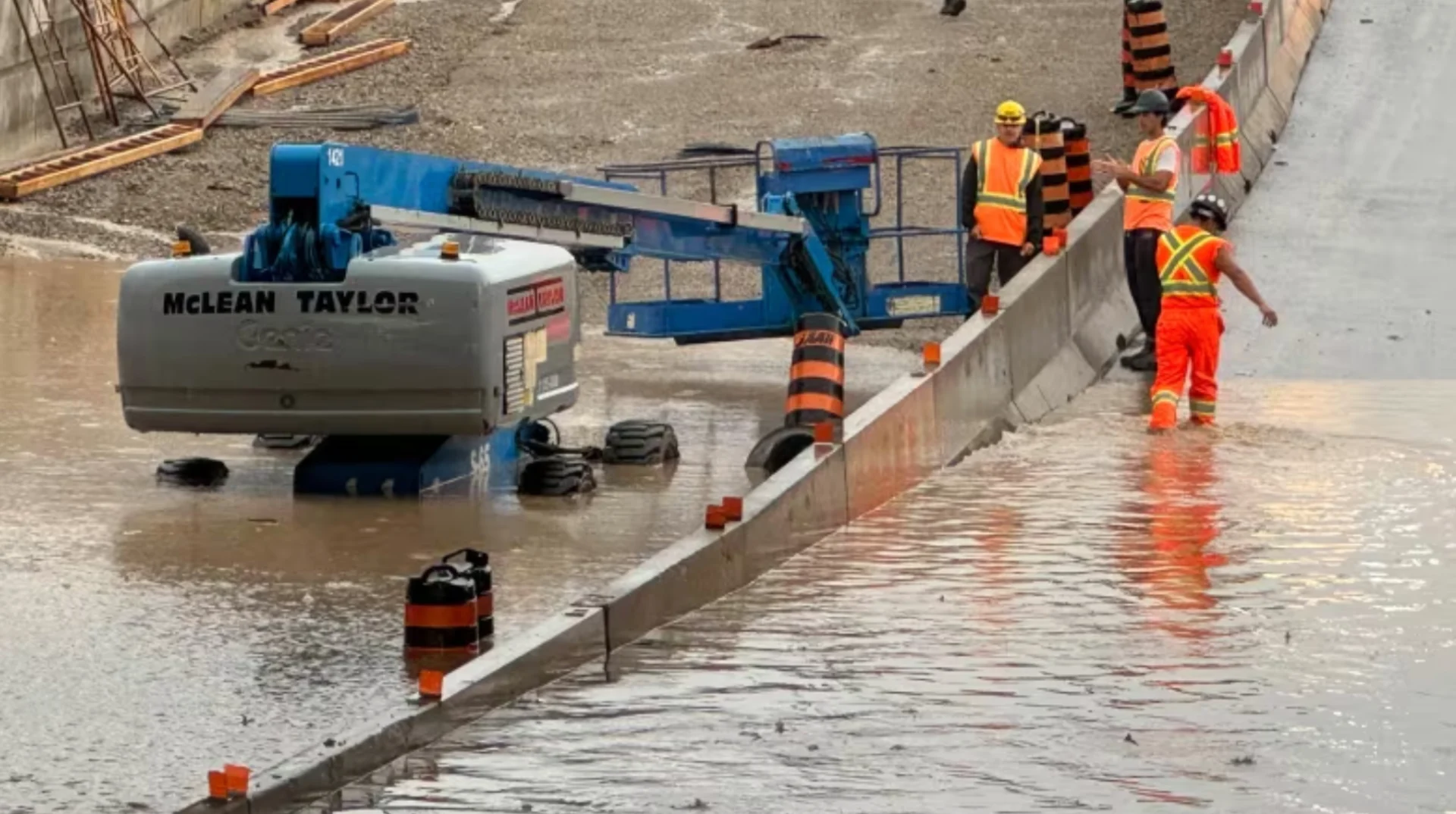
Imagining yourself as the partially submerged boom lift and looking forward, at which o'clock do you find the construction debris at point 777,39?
The construction debris is roughly at 11 o'clock from the partially submerged boom lift.

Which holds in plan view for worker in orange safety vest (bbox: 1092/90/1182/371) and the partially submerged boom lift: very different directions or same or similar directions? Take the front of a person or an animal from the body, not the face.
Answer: very different directions

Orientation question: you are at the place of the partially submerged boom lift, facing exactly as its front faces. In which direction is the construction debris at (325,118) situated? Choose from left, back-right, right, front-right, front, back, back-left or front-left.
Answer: front-left

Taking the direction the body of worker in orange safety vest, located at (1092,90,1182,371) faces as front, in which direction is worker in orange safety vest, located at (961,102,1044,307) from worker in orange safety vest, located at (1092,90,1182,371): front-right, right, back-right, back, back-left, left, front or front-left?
front-right

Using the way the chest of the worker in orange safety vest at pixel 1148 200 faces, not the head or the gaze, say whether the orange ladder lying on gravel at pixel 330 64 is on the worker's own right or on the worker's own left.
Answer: on the worker's own right

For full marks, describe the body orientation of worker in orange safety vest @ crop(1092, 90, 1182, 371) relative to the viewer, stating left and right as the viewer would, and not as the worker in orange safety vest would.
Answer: facing the viewer and to the left of the viewer

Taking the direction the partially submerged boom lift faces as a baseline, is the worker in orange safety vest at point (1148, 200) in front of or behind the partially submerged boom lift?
in front

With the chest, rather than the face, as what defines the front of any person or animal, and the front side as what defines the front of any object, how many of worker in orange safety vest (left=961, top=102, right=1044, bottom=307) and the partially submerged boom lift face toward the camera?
1

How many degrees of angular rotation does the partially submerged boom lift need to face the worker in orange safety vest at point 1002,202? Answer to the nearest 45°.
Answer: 0° — it already faces them

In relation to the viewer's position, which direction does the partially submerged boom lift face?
facing away from the viewer and to the right of the viewer

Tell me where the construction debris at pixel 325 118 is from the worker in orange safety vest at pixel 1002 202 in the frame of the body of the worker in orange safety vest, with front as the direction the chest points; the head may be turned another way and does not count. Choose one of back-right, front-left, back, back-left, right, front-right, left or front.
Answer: back-right

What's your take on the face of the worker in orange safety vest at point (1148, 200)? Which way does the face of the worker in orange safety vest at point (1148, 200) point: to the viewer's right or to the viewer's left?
to the viewer's left

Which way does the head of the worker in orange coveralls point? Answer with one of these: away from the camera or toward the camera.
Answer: away from the camera

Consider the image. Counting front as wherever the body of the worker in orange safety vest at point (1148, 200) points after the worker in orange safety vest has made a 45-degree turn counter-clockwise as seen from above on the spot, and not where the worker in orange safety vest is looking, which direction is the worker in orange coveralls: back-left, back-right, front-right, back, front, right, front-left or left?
front

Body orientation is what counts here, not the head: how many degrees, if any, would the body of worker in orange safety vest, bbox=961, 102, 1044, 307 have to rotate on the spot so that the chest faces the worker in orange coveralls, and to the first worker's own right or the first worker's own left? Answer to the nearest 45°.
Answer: approximately 45° to the first worker's own left

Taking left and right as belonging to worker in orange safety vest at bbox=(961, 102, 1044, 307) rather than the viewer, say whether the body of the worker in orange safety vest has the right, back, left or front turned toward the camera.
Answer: front

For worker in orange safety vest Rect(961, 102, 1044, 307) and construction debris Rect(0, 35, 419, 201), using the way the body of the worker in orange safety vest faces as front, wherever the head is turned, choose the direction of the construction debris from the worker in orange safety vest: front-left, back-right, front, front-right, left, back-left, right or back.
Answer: back-right

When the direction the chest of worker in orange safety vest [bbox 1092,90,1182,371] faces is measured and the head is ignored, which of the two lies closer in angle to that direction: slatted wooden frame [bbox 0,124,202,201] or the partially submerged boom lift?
the partially submerged boom lift
